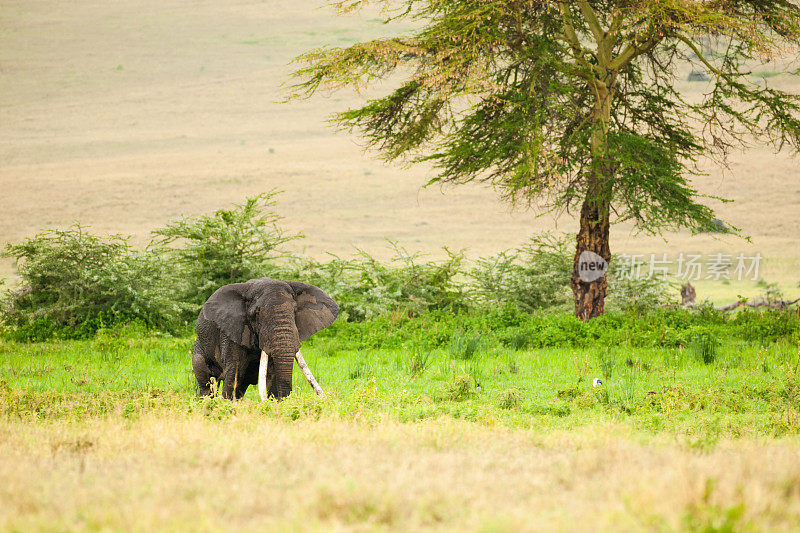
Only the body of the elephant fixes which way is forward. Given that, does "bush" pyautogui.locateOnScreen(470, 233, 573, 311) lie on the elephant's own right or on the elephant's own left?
on the elephant's own left

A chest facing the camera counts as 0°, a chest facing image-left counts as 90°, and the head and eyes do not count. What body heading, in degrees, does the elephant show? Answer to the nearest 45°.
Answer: approximately 315°

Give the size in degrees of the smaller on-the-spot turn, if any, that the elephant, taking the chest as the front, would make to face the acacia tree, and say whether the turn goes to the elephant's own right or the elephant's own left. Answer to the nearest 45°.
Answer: approximately 90° to the elephant's own left

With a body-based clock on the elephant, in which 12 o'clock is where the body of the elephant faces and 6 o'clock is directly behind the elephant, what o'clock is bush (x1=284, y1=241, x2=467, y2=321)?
The bush is roughly at 8 o'clock from the elephant.

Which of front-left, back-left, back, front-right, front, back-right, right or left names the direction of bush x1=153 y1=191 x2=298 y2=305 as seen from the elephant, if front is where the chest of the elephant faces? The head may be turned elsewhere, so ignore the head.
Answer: back-left
